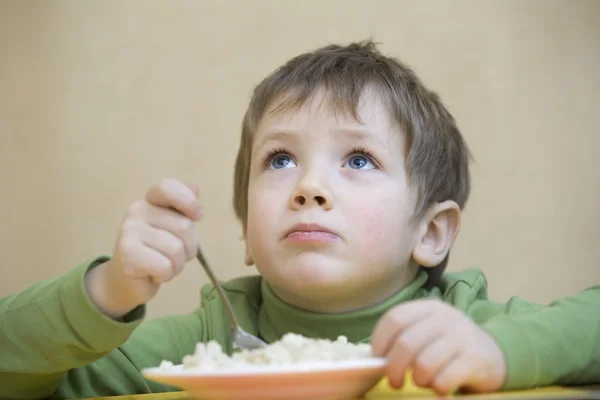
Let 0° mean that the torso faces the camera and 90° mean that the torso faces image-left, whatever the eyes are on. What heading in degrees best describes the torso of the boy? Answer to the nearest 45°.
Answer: approximately 0°
